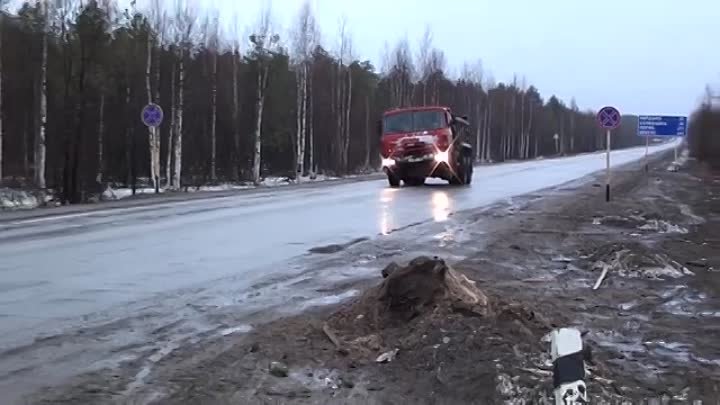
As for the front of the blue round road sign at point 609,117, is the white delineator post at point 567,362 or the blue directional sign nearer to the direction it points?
the white delineator post

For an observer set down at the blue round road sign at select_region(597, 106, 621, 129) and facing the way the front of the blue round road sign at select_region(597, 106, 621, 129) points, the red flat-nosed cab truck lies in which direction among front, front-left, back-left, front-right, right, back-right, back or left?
back-right

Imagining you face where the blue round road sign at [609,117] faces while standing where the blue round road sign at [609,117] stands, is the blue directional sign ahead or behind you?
behind

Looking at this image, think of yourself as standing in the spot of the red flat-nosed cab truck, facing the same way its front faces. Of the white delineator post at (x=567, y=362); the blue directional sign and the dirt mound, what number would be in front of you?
2

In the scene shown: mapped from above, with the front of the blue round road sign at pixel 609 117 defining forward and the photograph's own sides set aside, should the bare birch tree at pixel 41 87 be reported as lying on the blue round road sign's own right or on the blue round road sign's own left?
on the blue round road sign's own right

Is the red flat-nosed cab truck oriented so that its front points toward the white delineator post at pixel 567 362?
yes

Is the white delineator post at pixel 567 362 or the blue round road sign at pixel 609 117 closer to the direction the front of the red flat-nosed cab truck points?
the white delineator post

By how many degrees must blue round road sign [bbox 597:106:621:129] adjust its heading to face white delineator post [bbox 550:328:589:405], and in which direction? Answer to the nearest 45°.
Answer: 0° — it already faces it

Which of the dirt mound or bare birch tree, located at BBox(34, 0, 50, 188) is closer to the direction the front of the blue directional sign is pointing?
the dirt mound

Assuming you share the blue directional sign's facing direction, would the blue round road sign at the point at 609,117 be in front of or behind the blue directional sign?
in front

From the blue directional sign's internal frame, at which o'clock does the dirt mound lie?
The dirt mound is roughly at 12 o'clock from the blue directional sign.

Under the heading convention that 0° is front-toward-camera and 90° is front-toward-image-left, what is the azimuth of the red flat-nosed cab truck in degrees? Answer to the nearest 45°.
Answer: approximately 0°

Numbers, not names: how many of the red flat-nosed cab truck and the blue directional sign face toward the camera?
2
